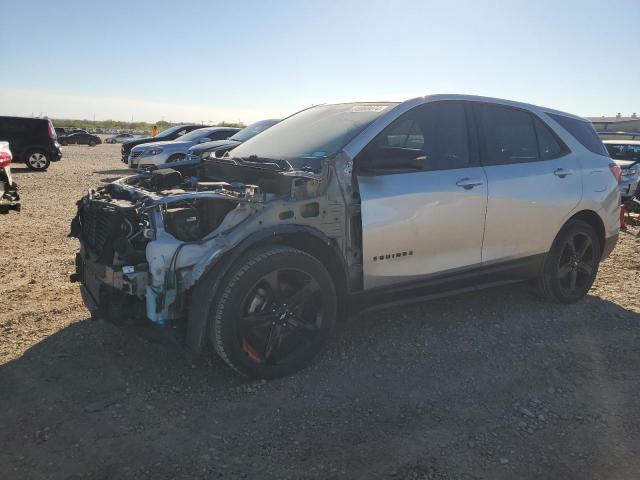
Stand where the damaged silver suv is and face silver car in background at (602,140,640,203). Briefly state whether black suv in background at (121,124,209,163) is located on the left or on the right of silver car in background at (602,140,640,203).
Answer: left

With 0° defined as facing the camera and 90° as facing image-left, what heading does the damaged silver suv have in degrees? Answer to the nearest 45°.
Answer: approximately 45°

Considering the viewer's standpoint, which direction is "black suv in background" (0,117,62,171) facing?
facing to the left of the viewer

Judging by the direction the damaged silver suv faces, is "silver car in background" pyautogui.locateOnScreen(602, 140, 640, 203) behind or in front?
behind

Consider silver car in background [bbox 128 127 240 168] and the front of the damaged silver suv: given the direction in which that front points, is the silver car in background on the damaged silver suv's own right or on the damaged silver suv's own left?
on the damaged silver suv's own right

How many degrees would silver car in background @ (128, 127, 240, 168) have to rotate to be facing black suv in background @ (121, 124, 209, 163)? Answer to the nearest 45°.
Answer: approximately 135° to its right

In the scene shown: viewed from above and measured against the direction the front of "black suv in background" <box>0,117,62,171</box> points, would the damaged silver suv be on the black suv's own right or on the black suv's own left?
on the black suv's own left

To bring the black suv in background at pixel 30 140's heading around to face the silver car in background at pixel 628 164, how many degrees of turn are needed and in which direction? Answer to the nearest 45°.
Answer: approximately 135° to its left

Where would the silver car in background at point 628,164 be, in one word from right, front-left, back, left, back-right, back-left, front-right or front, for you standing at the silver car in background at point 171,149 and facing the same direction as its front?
left
